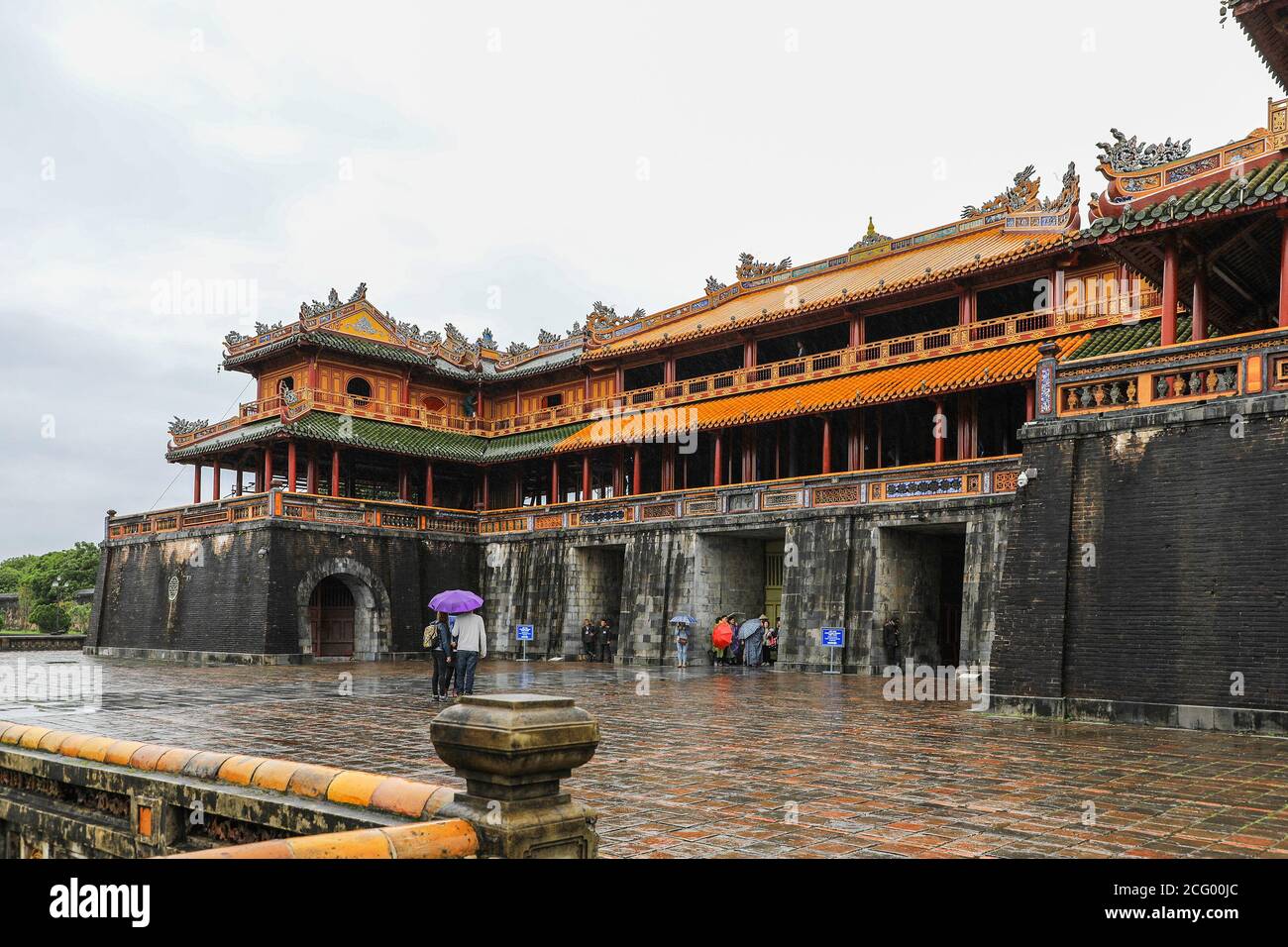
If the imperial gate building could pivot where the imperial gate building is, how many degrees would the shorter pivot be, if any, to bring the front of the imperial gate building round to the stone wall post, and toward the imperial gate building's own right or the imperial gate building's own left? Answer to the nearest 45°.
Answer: approximately 45° to the imperial gate building's own left

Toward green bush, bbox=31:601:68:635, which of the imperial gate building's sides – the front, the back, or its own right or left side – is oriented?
right

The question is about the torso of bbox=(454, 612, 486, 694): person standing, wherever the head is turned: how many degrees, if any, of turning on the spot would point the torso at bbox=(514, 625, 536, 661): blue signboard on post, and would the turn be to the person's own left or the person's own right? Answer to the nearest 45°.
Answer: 0° — they already face it

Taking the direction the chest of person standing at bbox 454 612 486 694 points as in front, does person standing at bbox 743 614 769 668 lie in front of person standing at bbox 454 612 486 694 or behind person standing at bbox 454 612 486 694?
in front

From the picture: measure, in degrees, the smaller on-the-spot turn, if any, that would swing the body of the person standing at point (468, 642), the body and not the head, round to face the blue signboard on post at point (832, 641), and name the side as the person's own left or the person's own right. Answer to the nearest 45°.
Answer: approximately 45° to the person's own right

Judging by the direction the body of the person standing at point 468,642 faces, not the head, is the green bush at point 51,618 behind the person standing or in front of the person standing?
in front

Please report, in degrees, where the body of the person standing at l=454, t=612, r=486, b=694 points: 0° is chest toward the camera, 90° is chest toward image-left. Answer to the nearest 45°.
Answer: approximately 180°

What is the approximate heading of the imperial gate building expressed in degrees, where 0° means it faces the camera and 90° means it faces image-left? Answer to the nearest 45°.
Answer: approximately 45°

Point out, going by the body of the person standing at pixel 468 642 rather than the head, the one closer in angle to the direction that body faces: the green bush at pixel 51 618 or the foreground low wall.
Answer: the green bush

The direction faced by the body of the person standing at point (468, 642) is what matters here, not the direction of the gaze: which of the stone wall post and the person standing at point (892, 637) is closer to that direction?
the person standing

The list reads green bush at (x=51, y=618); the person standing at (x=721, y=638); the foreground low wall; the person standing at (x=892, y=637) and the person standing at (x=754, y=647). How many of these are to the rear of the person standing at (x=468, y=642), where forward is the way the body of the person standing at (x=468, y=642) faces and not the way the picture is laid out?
1

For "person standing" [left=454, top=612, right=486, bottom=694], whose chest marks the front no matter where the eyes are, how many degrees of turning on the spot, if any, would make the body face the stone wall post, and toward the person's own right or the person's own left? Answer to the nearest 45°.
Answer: approximately 180°
